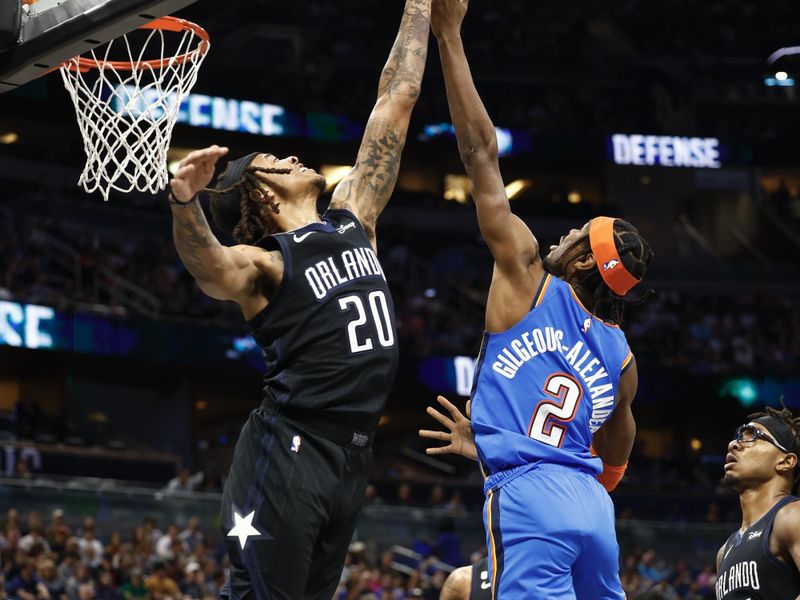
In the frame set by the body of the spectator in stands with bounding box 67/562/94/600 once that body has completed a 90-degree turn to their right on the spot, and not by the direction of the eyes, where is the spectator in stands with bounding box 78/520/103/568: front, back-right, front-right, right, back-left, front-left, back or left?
right

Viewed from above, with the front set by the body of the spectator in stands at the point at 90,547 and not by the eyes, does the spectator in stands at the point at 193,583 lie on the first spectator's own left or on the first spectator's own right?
on the first spectator's own left

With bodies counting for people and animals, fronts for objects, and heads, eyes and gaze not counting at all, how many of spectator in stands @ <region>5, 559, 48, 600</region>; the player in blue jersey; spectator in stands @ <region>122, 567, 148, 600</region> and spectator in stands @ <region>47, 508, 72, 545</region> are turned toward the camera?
3

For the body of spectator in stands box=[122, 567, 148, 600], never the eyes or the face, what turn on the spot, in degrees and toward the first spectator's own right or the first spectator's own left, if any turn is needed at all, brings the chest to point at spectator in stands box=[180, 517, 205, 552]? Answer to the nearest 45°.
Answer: approximately 180°

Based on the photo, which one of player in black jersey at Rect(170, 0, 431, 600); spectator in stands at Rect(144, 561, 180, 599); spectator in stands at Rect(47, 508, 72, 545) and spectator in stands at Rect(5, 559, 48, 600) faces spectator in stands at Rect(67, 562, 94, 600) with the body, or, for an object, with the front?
spectator in stands at Rect(47, 508, 72, 545)

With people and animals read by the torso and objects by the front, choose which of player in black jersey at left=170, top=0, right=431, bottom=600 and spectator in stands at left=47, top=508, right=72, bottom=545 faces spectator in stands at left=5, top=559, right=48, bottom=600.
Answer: spectator in stands at left=47, top=508, right=72, bottom=545

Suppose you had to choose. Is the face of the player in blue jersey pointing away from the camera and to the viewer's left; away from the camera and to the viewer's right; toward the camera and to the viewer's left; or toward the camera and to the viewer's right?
away from the camera and to the viewer's left

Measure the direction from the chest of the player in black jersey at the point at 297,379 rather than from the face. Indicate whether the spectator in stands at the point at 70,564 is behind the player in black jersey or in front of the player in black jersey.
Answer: behind
